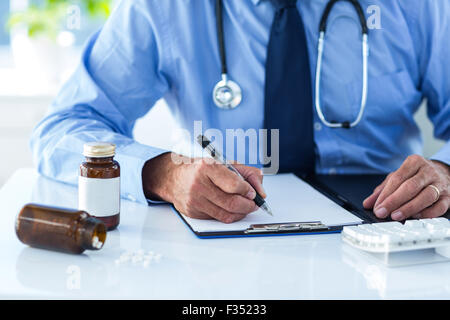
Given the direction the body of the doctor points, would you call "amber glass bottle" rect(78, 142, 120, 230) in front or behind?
in front

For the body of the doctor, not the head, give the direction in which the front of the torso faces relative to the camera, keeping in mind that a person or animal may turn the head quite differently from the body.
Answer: toward the camera

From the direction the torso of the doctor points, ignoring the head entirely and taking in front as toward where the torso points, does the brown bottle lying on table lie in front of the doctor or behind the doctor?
in front

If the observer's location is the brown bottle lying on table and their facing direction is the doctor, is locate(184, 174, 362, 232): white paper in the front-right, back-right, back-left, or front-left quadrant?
front-right
